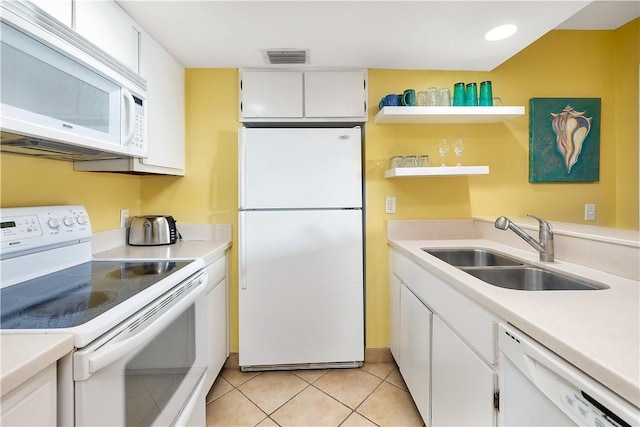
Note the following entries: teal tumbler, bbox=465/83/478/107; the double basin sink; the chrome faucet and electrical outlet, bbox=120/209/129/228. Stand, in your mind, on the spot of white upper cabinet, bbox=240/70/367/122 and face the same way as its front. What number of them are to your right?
1

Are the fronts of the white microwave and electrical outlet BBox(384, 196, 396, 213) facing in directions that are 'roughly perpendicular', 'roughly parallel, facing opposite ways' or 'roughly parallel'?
roughly perpendicular

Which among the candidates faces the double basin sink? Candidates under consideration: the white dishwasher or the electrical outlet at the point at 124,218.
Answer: the electrical outlet

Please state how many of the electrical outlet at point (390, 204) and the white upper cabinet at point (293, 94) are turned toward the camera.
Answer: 2

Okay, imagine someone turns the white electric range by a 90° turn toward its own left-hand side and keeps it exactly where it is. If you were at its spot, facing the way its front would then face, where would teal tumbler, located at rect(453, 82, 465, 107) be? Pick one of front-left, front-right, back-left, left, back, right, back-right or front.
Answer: front-right

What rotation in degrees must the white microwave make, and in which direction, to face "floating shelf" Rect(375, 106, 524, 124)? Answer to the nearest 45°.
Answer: approximately 45° to its left

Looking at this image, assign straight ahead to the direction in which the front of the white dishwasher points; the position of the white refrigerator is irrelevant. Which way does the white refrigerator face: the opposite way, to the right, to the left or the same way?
to the left

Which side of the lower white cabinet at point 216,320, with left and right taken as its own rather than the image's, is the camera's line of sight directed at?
right

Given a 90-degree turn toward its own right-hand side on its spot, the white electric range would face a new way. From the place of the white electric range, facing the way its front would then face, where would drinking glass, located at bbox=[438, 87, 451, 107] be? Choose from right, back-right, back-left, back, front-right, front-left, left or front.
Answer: back-left
